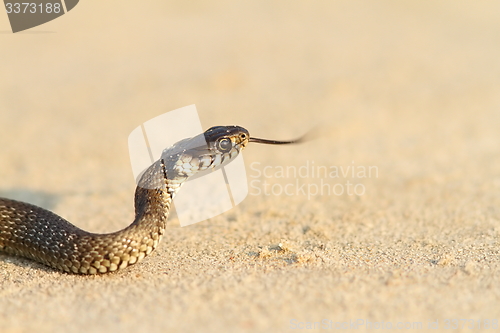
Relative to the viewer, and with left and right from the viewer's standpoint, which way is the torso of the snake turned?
facing to the right of the viewer
